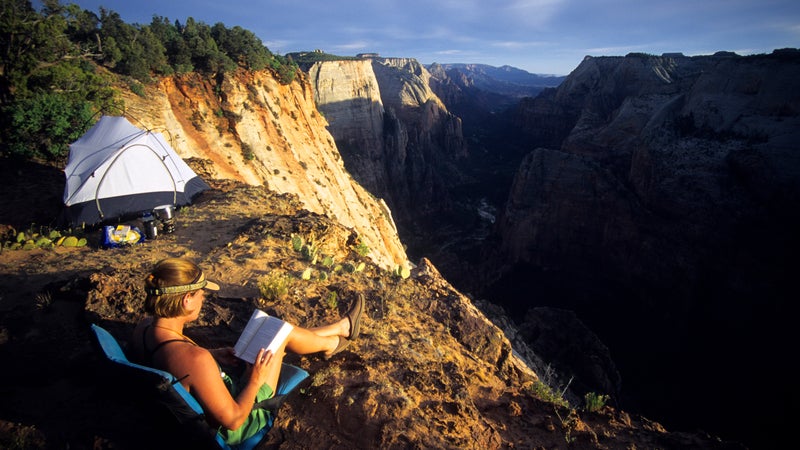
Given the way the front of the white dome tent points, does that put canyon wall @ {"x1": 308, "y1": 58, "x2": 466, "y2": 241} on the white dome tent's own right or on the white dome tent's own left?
on the white dome tent's own left

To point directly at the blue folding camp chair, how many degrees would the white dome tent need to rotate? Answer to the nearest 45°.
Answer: approximately 45° to its right

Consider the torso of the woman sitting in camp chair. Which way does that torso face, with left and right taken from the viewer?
facing away from the viewer and to the right of the viewer

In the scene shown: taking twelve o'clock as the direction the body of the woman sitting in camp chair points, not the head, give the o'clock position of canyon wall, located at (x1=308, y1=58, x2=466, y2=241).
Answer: The canyon wall is roughly at 11 o'clock from the woman sitting in camp chair.

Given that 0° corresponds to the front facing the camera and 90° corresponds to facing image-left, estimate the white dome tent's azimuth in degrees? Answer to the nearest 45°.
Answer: approximately 315°

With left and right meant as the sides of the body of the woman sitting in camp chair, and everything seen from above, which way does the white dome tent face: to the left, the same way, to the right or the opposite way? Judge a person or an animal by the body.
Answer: to the right

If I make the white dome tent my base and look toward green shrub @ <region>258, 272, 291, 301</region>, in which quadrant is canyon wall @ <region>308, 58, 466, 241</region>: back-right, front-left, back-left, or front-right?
back-left
